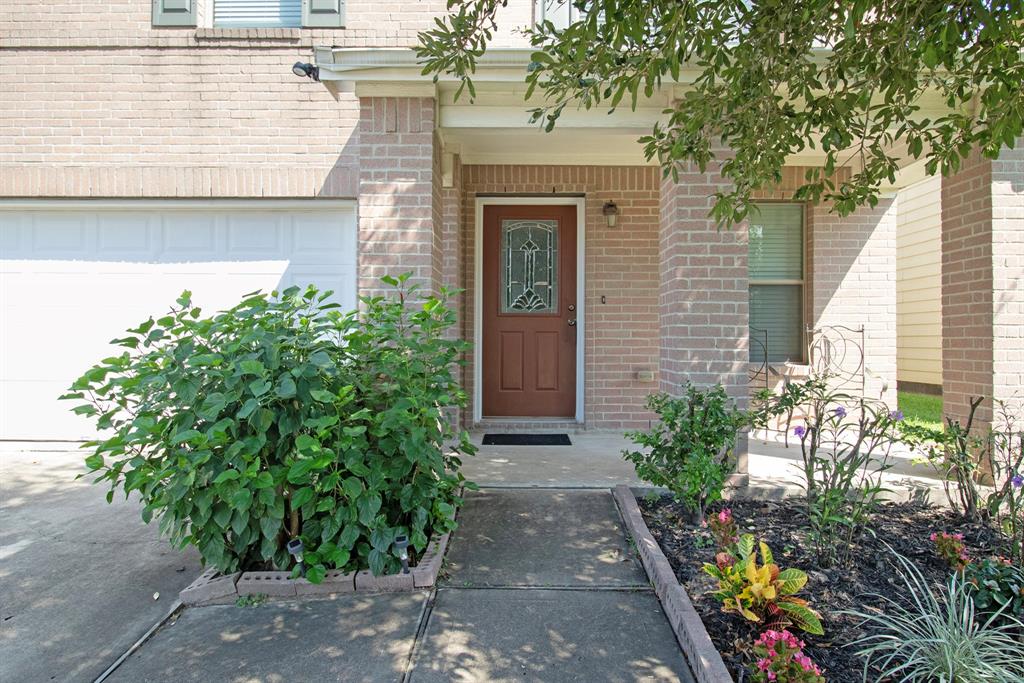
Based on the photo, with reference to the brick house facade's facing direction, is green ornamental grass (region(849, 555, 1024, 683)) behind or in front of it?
in front

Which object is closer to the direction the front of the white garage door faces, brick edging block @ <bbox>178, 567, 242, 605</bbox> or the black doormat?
the brick edging block

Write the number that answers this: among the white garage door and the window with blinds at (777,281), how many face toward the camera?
2

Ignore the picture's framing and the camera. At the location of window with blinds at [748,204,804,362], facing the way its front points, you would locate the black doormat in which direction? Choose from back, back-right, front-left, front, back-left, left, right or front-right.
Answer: front-right

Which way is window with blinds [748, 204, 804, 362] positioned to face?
toward the camera

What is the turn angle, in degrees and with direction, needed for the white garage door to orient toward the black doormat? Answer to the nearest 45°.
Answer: approximately 45° to its left

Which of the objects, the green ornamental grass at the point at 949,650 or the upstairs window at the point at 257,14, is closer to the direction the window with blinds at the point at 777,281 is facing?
the green ornamental grass

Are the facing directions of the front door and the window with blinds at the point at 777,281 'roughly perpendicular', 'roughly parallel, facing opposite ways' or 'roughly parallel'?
roughly parallel

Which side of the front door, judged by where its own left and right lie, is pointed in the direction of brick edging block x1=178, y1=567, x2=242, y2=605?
front

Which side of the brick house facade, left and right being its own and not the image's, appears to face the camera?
front

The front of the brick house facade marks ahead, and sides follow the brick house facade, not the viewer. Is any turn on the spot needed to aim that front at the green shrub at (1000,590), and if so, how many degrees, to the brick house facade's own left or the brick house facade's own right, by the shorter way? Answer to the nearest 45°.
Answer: approximately 45° to the brick house facade's own left

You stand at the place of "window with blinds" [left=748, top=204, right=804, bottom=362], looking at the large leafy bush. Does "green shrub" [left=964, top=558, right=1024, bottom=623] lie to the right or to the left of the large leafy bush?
left
